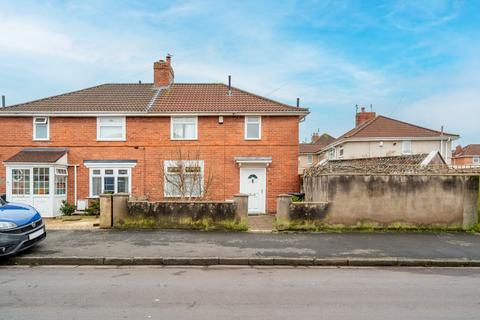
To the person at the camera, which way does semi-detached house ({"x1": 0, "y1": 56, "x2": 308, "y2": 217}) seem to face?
facing the viewer

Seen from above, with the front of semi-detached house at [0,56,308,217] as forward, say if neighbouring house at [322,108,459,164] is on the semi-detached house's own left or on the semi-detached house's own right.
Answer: on the semi-detached house's own left

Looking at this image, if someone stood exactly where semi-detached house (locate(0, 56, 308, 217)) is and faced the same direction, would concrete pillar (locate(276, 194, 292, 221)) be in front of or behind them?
in front

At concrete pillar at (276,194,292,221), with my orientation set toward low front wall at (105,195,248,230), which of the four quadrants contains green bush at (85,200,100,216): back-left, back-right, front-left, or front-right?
front-right

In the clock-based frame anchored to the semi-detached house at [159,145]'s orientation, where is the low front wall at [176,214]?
The low front wall is roughly at 12 o'clock from the semi-detached house.

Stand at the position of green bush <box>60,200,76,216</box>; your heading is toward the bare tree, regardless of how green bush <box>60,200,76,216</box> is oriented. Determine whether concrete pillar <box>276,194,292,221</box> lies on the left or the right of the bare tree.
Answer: right
